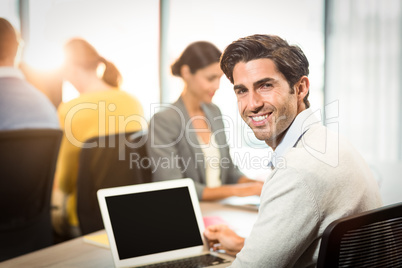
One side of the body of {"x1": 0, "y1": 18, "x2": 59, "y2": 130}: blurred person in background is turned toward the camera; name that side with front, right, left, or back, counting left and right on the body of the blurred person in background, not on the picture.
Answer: back

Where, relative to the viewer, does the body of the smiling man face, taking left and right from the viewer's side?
facing to the left of the viewer

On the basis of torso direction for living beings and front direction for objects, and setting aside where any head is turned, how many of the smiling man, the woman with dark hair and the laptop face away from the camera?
0

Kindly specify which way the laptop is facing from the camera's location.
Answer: facing the viewer and to the right of the viewer

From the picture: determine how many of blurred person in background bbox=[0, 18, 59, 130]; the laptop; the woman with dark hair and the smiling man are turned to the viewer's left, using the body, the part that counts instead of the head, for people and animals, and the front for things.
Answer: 1

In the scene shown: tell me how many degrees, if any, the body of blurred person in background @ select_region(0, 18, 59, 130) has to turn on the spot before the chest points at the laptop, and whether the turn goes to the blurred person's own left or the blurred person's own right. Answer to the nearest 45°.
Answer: approximately 180°

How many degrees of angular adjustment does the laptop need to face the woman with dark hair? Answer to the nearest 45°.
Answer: approximately 135° to its left

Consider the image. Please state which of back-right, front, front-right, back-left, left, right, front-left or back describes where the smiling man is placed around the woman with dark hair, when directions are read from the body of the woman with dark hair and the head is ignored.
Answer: front-right

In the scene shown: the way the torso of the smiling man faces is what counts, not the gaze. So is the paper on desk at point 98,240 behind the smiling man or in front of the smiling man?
in front
